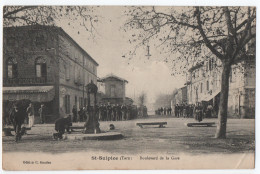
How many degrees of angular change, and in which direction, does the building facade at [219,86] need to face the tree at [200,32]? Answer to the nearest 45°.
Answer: approximately 45° to its left

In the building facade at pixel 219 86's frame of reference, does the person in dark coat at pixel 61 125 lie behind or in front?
in front

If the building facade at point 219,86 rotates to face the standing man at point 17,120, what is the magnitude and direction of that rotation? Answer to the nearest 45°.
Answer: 0° — it already faces them

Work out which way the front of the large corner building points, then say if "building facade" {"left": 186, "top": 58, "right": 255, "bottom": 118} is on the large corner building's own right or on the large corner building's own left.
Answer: on the large corner building's own left

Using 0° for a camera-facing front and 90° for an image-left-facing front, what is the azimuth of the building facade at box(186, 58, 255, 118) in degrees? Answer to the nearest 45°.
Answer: approximately 45°
